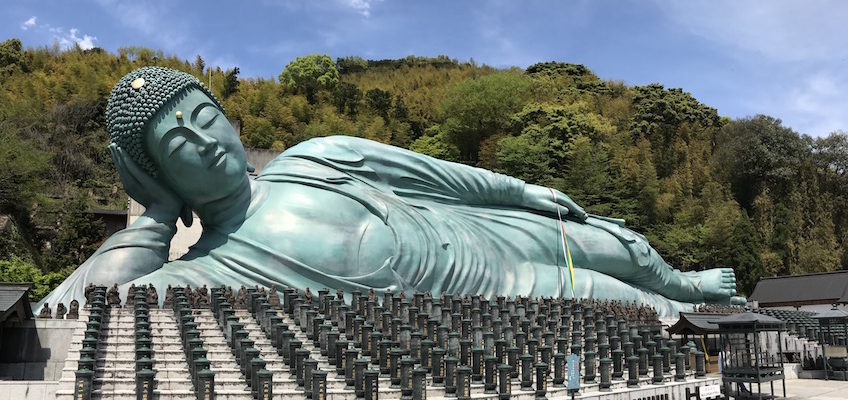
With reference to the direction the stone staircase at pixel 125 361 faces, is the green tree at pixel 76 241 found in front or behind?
behind

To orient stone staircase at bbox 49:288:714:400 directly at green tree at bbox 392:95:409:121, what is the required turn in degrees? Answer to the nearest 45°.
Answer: approximately 180°

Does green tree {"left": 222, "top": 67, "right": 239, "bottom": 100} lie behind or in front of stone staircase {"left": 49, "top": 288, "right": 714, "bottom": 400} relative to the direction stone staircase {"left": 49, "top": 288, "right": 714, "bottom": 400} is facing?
behind

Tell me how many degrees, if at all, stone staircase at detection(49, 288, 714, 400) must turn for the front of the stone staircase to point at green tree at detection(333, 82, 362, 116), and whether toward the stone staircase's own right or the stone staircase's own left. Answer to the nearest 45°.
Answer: approximately 180°

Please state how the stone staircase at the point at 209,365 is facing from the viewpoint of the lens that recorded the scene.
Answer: facing the viewer

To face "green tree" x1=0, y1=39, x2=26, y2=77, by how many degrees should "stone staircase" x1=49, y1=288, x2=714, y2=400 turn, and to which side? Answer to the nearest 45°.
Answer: approximately 135° to its right

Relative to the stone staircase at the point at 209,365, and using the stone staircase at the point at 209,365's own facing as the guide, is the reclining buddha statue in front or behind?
behind

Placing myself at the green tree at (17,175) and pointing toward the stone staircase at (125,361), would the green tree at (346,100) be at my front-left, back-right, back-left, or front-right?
back-left

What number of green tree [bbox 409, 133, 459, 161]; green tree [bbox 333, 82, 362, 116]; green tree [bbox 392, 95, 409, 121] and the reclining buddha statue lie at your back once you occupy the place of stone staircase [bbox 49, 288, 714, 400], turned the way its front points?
4

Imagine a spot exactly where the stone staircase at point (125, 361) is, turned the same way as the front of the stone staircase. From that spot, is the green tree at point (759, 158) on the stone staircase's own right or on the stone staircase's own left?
on the stone staircase's own left

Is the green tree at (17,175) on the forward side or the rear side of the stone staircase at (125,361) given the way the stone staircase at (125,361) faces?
on the rear side

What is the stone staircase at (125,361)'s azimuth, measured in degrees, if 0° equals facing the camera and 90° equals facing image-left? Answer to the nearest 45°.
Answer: approximately 0°
